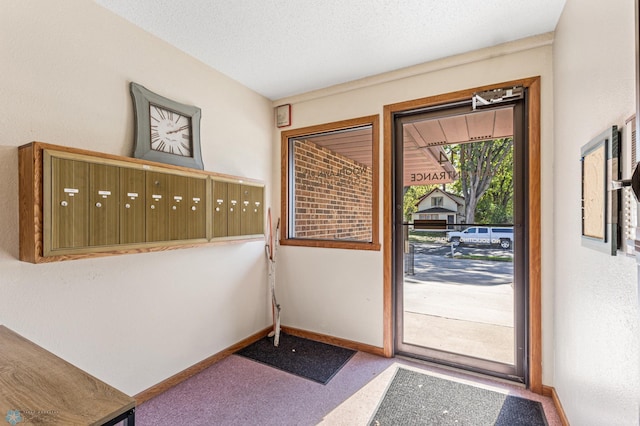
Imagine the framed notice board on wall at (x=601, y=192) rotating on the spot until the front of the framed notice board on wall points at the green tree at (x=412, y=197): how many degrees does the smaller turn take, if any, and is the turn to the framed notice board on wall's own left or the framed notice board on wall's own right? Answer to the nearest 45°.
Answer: approximately 45° to the framed notice board on wall's own right

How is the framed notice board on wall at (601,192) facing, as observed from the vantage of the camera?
facing to the left of the viewer

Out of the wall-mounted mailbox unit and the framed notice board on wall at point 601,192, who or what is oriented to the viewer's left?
the framed notice board on wall

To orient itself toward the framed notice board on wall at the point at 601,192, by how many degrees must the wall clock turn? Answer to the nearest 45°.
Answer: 0° — it already faces it

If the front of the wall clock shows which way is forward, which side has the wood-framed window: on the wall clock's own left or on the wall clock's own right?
on the wall clock's own left

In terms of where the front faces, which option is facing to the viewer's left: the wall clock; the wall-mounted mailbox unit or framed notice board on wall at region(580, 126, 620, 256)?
the framed notice board on wall

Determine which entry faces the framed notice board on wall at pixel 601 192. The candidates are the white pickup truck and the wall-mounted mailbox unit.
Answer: the wall-mounted mailbox unit

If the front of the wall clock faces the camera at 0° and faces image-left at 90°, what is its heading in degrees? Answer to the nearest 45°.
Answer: approximately 315°

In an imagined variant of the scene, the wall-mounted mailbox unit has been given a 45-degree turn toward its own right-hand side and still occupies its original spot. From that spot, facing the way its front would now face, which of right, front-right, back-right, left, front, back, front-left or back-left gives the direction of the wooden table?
front

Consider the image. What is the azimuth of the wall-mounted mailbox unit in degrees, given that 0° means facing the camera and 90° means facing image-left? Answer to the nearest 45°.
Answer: approximately 315°

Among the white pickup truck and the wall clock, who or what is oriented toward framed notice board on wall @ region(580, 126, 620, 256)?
the wall clock
